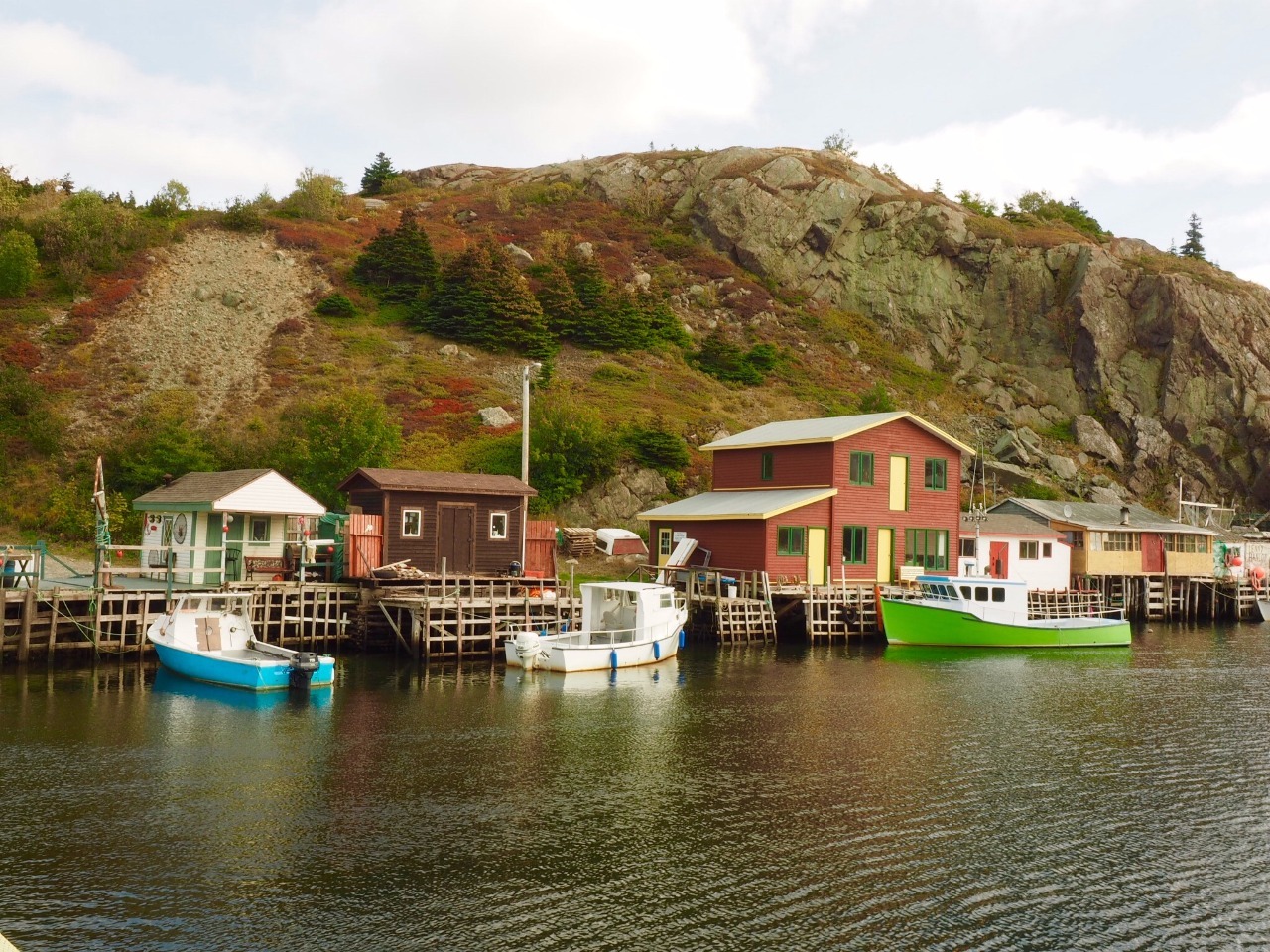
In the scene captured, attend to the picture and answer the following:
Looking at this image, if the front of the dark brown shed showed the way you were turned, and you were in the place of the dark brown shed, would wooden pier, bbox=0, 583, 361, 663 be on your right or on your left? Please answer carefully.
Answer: on your right

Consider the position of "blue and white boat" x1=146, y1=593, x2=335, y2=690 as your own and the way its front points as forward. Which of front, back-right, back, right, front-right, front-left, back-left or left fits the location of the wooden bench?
front-right

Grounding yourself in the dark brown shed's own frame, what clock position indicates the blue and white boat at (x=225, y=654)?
The blue and white boat is roughly at 1 o'clock from the dark brown shed.

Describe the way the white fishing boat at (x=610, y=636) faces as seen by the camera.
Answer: facing away from the viewer and to the right of the viewer

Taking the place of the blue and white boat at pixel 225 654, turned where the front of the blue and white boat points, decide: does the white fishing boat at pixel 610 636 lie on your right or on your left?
on your right

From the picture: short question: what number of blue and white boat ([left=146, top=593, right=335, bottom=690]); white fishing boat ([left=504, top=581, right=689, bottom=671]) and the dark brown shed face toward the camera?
1

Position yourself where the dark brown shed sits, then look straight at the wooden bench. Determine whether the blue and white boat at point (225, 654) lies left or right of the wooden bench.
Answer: left

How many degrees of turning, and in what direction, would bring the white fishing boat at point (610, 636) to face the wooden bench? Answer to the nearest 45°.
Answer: approximately 135° to its left

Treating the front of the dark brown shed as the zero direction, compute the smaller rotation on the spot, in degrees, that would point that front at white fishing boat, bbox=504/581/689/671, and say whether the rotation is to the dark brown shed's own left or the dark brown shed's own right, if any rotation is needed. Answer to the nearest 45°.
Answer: approximately 45° to the dark brown shed's own left

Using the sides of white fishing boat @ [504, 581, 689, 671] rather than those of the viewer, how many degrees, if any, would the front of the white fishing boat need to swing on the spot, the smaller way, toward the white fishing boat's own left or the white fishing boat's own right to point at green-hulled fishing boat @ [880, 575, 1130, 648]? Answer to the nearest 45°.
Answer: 0° — it already faces it

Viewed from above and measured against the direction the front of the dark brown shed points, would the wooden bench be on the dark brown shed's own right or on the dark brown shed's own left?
on the dark brown shed's own right

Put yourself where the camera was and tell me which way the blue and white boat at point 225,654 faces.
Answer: facing away from the viewer and to the left of the viewer

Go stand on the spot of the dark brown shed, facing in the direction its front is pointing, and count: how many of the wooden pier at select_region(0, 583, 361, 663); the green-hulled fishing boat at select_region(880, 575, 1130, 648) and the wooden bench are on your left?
1
